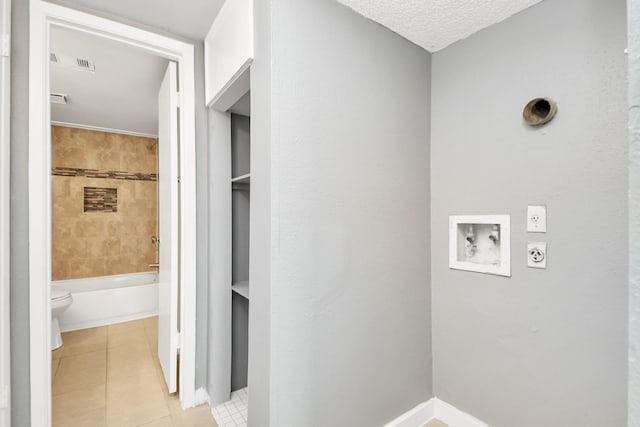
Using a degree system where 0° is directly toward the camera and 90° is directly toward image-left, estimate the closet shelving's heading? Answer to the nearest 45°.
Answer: approximately 45°

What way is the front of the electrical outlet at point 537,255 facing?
toward the camera

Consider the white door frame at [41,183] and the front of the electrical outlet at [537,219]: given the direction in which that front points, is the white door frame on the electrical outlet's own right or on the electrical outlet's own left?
on the electrical outlet's own right

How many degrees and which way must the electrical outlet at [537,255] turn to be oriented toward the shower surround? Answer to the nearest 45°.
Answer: approximately 90° to its right

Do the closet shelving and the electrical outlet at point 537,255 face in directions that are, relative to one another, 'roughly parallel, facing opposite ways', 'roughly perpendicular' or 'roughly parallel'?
roughly parallel

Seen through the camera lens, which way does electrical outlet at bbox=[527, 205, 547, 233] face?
facing the viewer

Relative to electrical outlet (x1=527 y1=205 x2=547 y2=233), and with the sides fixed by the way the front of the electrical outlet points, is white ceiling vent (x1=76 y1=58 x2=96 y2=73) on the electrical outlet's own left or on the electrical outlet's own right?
on the electrical outlet's own right

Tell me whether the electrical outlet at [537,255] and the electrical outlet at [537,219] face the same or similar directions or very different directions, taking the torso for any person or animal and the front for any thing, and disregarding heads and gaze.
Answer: same or similar directions

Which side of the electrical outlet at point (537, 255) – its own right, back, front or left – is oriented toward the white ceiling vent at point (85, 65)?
right

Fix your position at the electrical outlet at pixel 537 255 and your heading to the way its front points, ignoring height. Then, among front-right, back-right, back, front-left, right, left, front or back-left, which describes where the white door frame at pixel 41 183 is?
front-right

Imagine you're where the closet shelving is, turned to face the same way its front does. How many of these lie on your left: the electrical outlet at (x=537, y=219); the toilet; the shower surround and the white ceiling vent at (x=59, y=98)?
1

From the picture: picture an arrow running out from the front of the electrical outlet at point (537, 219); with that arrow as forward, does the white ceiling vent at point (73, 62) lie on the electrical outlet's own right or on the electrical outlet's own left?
on the electrical outlet's own right
